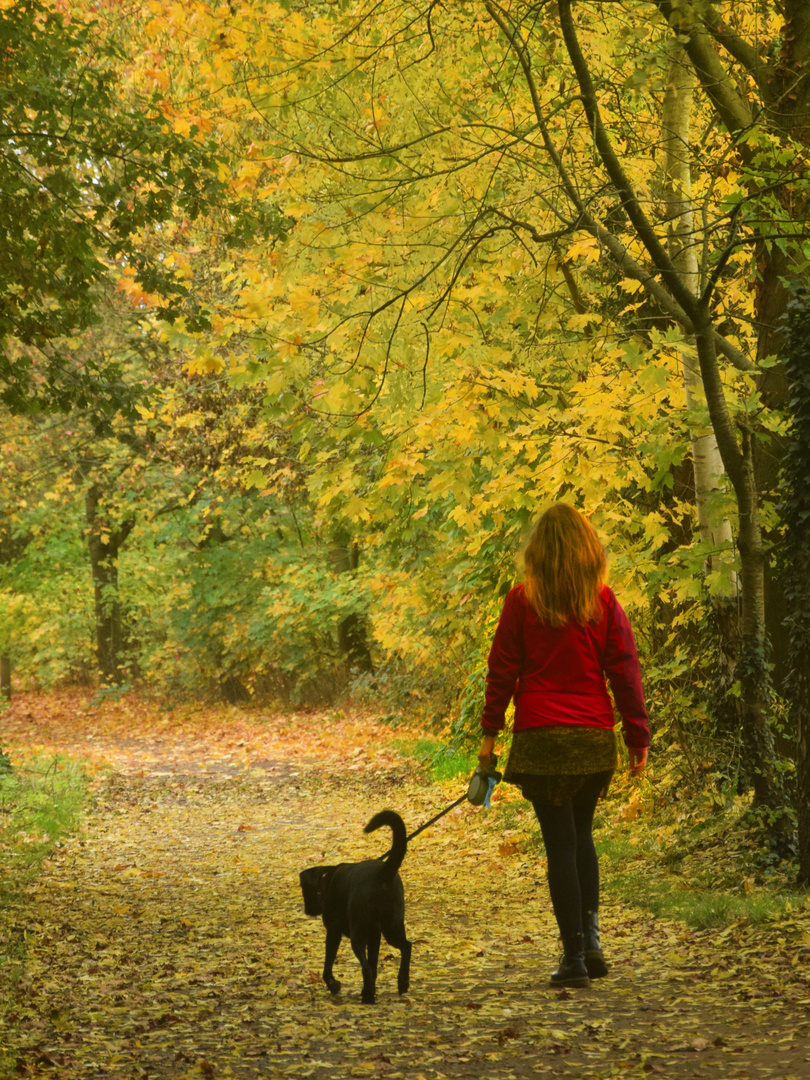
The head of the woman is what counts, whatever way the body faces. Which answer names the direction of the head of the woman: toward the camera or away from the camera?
away from the camera

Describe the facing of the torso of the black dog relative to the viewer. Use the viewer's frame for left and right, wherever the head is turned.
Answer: facing away from the viewer and to the left of the viewer

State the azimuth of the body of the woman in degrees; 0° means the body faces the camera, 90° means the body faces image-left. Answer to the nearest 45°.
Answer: approximately 180°

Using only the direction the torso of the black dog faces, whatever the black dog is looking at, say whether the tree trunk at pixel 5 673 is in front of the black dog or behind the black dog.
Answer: in front

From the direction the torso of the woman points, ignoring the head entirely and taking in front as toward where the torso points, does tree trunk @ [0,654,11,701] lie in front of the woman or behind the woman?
in front

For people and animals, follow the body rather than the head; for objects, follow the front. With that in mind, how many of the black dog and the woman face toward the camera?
0
